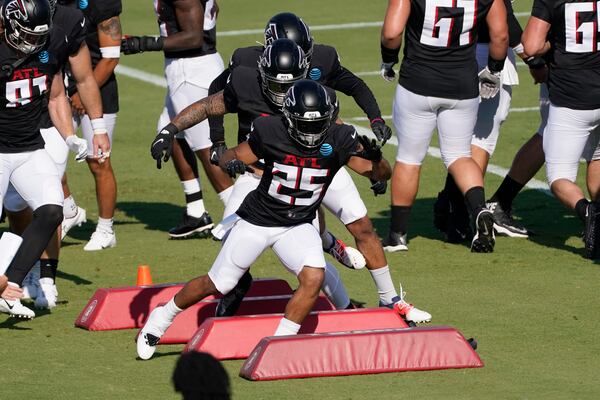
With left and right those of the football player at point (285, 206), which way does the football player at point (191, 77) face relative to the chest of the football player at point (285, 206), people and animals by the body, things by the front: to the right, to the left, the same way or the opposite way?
to the right

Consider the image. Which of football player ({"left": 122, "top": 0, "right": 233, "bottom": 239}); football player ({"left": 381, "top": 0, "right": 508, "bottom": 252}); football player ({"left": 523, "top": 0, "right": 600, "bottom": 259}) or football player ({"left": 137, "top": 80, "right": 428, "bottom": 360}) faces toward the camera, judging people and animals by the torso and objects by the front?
football player ({"left": 137, "top": 80, "right": 428, "bottom": 360})

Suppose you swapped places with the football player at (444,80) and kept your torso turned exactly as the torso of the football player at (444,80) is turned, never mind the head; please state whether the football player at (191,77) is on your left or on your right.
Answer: on your left

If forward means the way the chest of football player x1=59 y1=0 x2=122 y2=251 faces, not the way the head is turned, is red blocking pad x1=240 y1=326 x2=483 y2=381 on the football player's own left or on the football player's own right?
on the football player's own left

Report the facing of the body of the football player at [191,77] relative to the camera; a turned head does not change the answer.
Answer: to the viewer's left

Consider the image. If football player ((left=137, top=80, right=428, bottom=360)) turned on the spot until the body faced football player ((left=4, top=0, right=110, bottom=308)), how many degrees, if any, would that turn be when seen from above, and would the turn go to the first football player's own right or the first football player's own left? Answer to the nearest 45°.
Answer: approximately 135° to the first football player's own right

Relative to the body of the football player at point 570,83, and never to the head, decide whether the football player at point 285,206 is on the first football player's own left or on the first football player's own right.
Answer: on the first football player's own left

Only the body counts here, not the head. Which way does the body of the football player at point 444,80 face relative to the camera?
away from the camera

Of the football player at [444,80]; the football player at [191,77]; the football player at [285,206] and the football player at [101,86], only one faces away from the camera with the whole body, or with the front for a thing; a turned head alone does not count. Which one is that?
the football player at [444,80]

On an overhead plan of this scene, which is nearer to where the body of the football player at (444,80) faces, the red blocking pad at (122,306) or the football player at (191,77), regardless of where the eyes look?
the football player

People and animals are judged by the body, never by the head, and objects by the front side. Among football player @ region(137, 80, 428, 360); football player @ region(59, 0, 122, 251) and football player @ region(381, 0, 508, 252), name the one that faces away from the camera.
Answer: football player @ region(381, 0, 508, 252)
